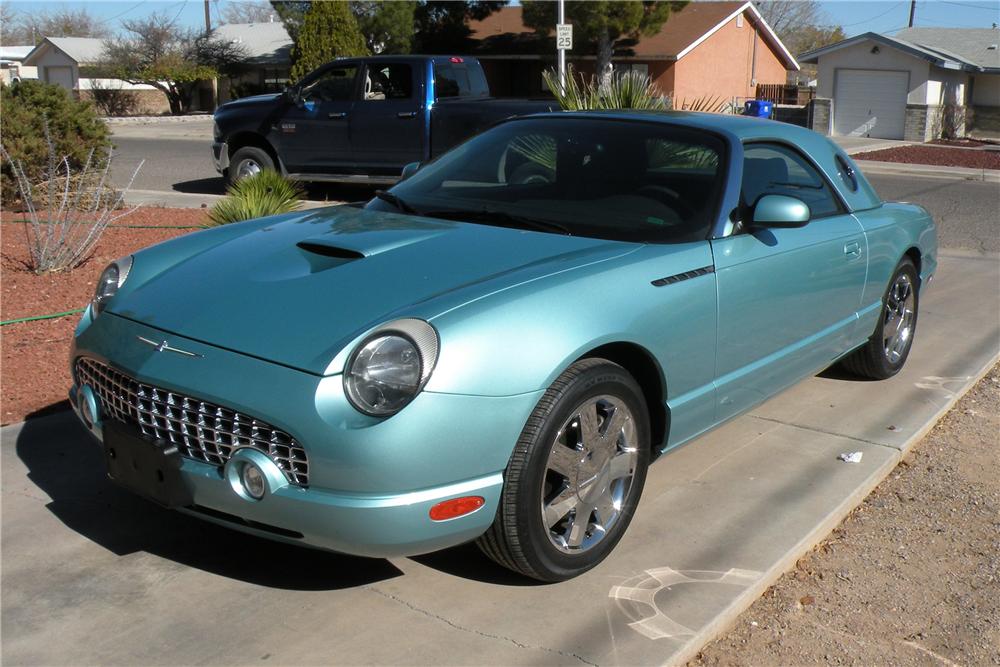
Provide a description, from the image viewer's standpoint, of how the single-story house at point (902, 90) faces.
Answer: facing the viewer and to the left of the viewer

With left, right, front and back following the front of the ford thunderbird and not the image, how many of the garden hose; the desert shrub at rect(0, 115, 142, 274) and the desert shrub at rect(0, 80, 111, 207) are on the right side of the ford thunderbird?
3

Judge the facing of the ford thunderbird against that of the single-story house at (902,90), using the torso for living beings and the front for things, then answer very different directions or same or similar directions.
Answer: same or similar directions

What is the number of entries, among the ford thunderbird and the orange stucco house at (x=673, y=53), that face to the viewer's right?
0

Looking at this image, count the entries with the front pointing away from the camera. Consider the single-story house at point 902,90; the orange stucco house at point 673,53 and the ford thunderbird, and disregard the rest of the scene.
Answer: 0

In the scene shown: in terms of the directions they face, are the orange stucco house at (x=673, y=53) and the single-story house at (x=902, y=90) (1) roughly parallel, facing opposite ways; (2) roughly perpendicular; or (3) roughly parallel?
roughly parallel

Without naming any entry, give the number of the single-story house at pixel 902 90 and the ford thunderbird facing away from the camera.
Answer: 0

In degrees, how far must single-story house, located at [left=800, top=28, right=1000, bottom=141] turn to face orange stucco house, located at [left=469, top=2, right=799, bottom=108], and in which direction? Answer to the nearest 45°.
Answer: approximately 45° to its right

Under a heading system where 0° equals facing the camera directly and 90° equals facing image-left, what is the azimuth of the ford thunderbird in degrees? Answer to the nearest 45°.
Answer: approximately 45°

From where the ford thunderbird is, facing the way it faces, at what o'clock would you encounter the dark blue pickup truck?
The dark blue pickup truck is roughly at 4 o'clock from the ford thunderbird.

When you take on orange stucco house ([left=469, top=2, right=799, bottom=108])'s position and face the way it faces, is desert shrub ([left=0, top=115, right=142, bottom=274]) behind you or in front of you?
in front
